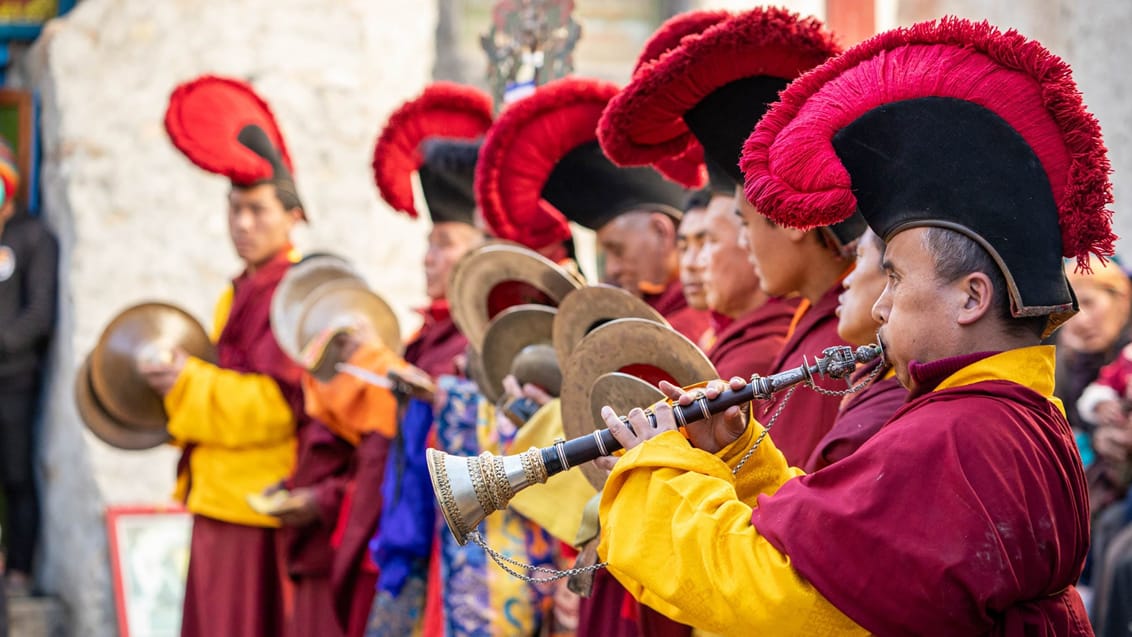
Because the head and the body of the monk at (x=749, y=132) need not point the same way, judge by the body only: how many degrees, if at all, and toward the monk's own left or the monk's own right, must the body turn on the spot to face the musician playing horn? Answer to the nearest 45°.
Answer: approximately 90° to the monk's own left

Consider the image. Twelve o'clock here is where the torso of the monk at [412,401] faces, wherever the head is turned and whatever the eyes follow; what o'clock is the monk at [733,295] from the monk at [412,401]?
the monk at [733,295] is roughly at 8 o'clock from the monk at [412,401].

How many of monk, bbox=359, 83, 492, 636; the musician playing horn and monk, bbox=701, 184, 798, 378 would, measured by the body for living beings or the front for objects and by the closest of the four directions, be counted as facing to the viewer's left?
3

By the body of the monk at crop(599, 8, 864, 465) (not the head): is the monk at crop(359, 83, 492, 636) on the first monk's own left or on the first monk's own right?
on the first monk's own right

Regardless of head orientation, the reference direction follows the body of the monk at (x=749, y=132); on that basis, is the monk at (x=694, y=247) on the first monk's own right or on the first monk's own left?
on the first monk's own right

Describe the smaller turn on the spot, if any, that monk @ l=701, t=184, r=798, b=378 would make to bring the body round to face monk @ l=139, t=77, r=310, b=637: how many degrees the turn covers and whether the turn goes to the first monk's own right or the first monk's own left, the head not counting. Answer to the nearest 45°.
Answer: approximately 45° to the first monk's own right

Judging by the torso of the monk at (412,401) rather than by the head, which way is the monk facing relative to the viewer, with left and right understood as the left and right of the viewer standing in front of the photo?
facing to the left of the viewer

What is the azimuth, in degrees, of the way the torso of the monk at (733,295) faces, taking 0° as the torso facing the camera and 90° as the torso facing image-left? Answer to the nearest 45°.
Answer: approximately 90°

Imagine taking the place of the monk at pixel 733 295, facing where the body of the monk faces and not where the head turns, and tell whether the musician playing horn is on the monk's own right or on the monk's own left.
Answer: on the monk's own left

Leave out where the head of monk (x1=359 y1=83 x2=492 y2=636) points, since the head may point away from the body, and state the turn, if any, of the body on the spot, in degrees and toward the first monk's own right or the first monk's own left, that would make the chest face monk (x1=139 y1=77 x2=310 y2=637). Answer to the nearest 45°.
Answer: approximately 45° to the first monk's own right

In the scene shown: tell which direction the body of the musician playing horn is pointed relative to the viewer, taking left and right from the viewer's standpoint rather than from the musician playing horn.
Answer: facing to the left of the viewer

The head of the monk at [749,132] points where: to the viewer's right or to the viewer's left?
to the viewer's left

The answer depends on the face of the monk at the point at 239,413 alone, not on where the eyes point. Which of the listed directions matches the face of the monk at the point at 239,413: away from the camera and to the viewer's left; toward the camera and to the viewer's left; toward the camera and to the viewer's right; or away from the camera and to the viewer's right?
toward the camera and to the viewer's left
